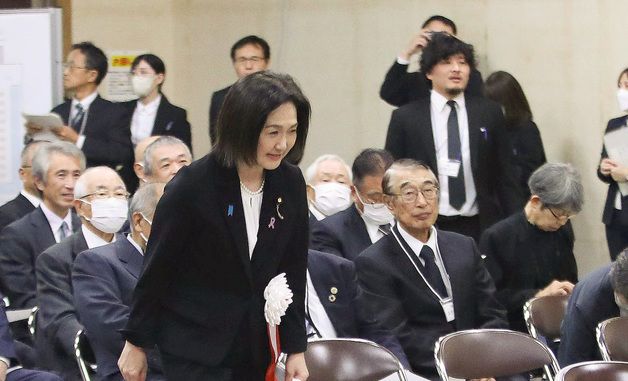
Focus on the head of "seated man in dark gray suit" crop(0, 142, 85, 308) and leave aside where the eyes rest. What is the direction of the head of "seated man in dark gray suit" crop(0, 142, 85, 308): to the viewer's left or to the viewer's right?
to the viewer's right

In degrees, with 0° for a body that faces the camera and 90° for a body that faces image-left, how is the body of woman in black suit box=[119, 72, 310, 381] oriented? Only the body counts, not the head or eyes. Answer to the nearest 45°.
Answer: approximately 315°

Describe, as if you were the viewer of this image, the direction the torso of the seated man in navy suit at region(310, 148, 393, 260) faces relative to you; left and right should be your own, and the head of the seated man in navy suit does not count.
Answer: facing the viewer and to the right of the viewer

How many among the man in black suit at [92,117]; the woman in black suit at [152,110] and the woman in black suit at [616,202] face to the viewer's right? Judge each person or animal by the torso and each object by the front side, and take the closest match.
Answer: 0

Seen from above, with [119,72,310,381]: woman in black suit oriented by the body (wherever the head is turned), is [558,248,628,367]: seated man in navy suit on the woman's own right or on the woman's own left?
on the woman's own left

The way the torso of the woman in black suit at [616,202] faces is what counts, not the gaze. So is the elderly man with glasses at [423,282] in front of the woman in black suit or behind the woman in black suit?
in front

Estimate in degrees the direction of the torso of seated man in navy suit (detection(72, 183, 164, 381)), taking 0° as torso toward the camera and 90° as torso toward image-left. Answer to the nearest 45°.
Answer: approximately 315°
